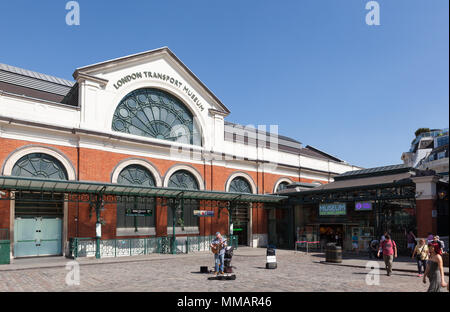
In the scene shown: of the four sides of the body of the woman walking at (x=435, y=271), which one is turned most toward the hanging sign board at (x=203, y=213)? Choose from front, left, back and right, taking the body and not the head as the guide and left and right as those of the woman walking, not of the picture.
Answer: right

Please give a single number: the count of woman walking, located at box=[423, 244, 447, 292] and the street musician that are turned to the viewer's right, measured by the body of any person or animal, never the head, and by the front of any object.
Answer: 0

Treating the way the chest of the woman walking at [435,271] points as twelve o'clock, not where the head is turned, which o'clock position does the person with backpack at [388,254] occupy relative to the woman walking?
The person with backpack is roughly at 4 o'clock from the woman walking.

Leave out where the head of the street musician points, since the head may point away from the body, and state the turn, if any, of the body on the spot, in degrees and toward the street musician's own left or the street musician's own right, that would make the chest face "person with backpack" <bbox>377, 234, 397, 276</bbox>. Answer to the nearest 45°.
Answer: approximately 90° to the street musician's own left

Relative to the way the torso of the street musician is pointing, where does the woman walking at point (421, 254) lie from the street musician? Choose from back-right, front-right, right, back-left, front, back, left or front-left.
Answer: left

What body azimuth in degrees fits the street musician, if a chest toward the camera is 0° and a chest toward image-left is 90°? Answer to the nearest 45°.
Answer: approximately 0°

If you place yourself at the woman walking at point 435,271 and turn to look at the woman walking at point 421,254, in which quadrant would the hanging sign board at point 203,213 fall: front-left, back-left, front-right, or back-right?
front-left
